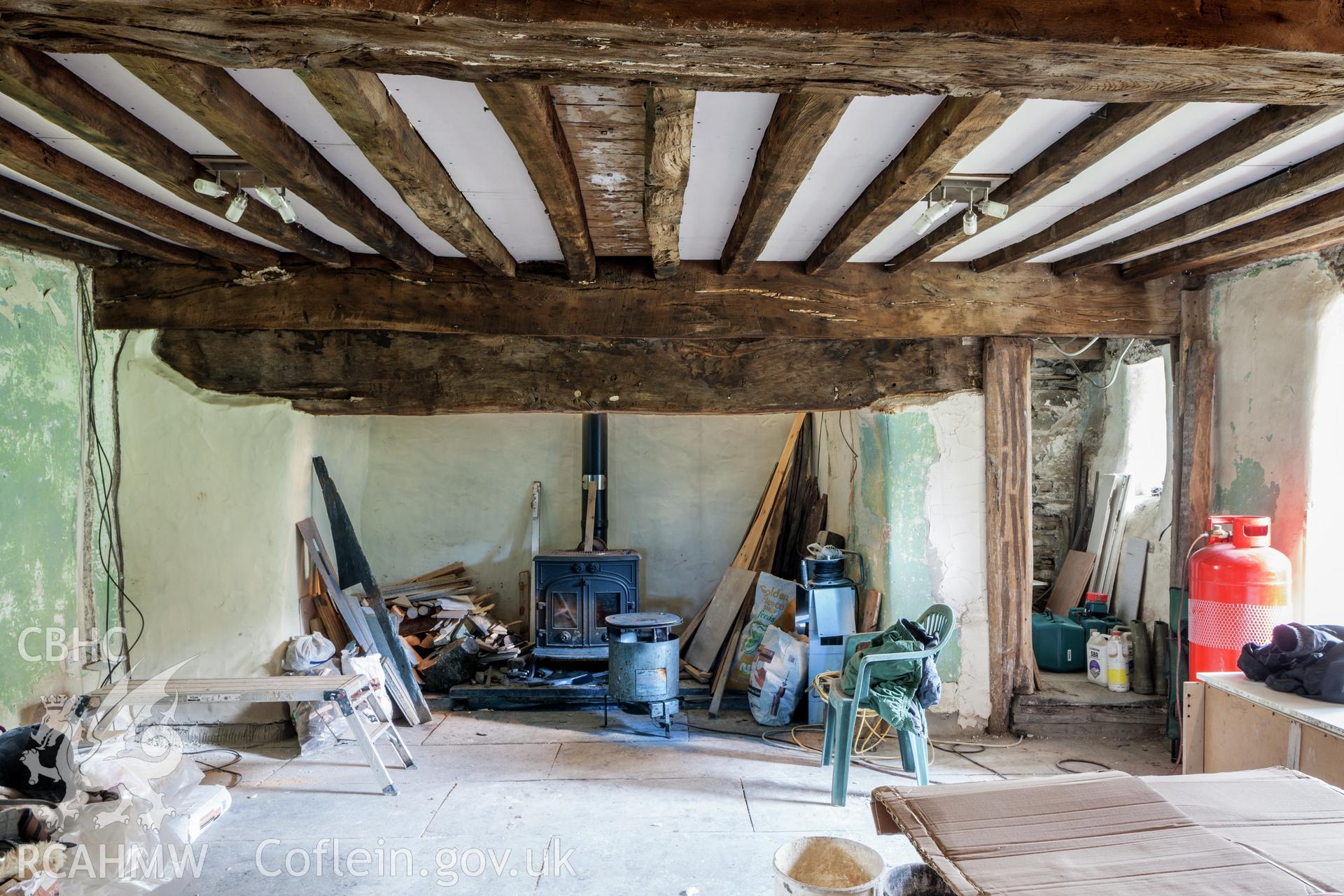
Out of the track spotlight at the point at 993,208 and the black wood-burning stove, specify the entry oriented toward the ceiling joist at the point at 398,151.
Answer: the black wood-burning stove

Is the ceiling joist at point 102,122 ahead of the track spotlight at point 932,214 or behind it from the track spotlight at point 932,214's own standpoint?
ahead

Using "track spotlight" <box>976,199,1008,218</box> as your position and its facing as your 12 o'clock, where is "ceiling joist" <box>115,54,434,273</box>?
The ceiling joist is roughly at 5 o'clock from the track spotlight.

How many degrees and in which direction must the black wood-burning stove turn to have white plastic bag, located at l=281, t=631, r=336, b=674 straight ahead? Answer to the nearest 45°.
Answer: approximately 45° to its right

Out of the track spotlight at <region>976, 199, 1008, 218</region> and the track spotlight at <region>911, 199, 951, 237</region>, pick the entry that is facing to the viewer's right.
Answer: the track spotlight at <region>976, 199, 1008, 218</region>

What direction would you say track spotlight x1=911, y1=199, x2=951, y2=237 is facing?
to the viewer's left

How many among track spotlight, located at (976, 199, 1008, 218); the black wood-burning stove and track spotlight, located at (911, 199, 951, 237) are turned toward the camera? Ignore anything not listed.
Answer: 1

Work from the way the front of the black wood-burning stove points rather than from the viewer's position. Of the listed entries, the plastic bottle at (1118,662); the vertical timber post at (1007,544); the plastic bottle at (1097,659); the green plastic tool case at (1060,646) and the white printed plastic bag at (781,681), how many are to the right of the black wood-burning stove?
0

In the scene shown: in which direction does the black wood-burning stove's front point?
toward the camera

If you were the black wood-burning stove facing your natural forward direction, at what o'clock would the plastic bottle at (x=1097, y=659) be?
The plastic bottle is roughly at 10 o'clock from the black wood-burning stove.

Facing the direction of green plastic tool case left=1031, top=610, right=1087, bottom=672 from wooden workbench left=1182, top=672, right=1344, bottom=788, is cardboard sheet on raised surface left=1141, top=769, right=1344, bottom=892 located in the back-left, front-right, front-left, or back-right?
back-left

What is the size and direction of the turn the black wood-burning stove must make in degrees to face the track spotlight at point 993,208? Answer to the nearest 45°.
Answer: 0° — it already faces it
